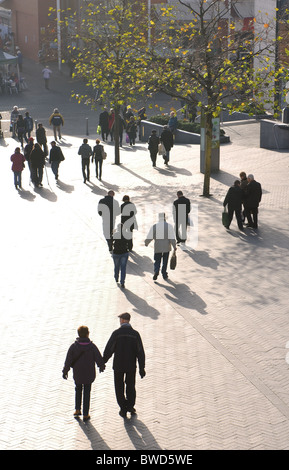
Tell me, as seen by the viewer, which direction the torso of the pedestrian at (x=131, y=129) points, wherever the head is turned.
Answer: away from the camera

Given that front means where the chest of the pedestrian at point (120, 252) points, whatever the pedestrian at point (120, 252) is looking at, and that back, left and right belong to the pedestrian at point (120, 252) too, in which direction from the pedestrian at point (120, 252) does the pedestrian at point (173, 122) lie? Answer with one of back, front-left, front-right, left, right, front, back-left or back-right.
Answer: front

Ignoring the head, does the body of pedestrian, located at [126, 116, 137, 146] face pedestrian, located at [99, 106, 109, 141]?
no

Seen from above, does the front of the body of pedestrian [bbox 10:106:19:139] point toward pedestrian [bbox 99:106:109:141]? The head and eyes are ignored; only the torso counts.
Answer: no

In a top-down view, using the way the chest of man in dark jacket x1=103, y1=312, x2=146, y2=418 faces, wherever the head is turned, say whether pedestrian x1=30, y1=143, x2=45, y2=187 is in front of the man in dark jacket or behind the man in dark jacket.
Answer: in front

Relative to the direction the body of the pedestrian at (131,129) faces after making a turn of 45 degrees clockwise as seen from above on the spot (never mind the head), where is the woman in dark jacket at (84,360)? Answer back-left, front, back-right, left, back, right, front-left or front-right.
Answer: back-right

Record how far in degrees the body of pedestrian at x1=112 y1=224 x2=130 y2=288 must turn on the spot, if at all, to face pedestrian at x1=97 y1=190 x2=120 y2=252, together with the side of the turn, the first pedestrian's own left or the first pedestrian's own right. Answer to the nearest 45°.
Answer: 0° — they already face them

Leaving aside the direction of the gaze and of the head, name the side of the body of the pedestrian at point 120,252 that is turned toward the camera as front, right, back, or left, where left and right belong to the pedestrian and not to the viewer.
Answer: back

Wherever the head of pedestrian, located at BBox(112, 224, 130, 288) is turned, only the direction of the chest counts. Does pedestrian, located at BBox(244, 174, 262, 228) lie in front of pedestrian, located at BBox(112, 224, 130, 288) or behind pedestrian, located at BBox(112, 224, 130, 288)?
in front

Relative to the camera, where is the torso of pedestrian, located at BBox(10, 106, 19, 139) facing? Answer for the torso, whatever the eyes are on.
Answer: away from the camera

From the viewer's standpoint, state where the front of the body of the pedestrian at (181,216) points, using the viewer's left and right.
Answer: facing away from the viewer

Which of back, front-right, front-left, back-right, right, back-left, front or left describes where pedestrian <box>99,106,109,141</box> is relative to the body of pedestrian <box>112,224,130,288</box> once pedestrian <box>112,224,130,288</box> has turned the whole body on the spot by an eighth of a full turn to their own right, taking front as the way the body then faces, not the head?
front-left

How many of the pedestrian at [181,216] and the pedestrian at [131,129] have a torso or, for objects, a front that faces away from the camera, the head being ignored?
2

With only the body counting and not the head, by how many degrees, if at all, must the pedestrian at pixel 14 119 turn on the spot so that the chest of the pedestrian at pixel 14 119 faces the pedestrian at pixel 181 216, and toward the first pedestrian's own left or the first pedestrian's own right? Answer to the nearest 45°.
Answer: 0° — they already face them

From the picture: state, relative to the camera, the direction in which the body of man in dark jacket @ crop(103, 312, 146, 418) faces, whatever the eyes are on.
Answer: away from the camera

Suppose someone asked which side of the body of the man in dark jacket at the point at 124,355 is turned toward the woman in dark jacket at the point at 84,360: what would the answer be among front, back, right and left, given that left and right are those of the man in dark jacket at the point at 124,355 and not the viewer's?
left

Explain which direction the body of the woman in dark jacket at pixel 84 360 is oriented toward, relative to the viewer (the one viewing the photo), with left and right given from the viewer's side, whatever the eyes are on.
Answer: facing away from the viewer

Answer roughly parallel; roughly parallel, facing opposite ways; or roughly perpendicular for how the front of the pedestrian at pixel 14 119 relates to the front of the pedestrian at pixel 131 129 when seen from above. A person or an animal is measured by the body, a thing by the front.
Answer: roughly parallel
